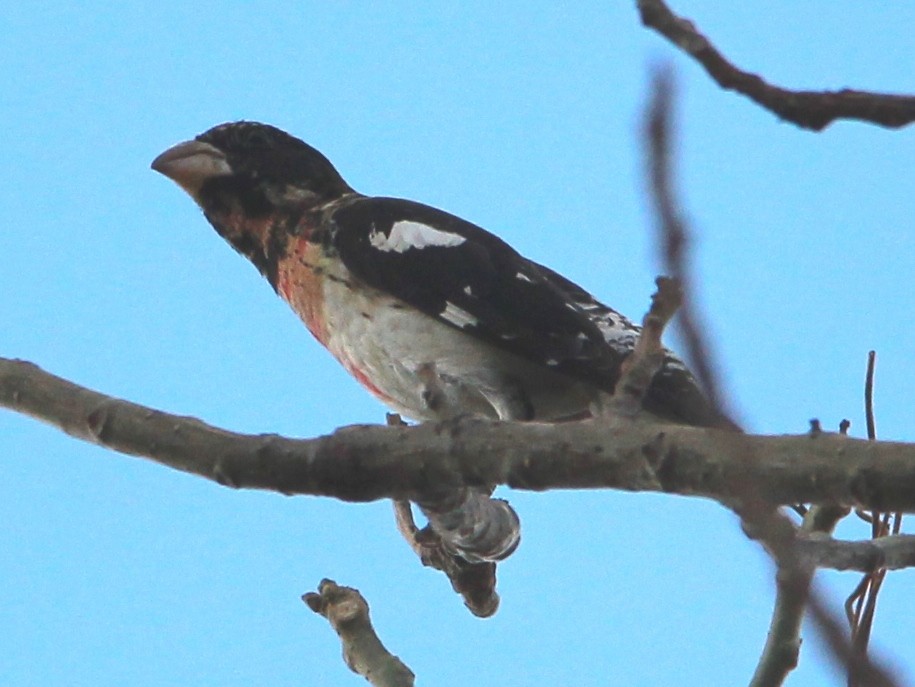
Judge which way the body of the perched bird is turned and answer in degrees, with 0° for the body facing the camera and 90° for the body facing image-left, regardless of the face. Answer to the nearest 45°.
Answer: approximately 90°

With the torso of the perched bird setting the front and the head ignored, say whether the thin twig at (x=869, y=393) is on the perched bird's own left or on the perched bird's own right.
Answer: on the perched bird's own left

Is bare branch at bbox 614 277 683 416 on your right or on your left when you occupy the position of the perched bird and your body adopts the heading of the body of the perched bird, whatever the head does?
on your left

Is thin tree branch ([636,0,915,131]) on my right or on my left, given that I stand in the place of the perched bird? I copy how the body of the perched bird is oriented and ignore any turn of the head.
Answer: on my left
